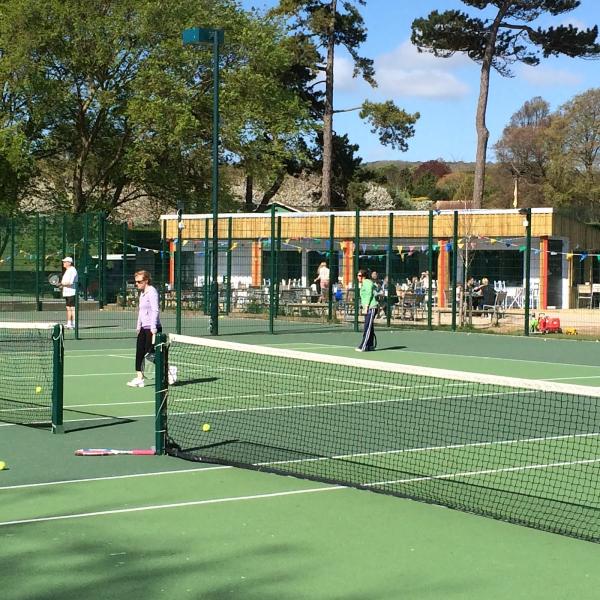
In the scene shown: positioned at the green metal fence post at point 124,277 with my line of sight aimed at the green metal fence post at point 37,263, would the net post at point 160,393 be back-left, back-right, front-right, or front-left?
back-left

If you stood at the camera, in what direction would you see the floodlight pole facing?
facing to the left of the viewer

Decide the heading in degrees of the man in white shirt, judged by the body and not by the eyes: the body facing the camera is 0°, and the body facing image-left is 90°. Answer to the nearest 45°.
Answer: approximately 90°
